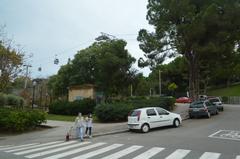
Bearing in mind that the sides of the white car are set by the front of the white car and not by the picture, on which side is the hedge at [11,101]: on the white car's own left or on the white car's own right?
on the white car's own left

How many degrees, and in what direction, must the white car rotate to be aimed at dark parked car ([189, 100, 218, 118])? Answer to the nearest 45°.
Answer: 0° — it already faces it

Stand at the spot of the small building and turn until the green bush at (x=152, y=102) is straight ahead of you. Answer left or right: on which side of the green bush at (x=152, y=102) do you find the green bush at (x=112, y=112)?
right

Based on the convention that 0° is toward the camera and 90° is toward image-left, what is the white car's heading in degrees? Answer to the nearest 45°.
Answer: approximately 225°
